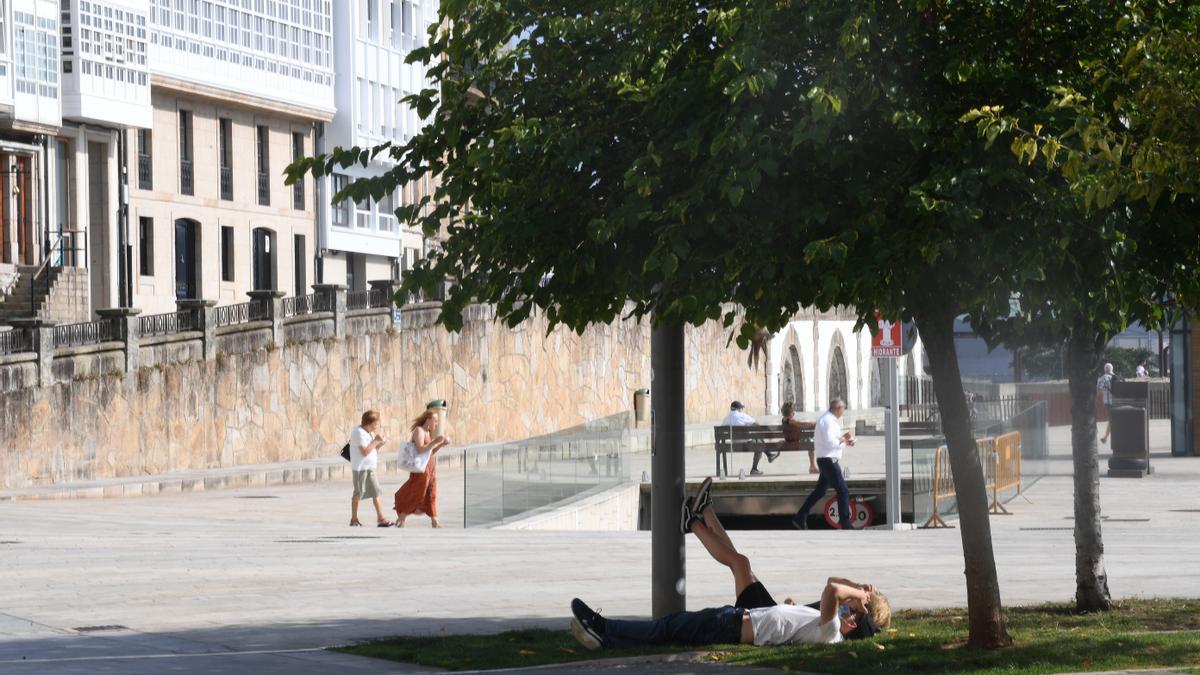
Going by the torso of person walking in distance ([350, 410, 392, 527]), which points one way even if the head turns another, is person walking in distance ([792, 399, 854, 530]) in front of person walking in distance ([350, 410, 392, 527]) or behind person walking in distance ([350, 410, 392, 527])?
in front

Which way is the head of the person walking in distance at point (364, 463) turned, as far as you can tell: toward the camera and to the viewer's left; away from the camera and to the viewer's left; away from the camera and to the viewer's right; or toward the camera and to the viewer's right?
toward the camera and to the viewer's right

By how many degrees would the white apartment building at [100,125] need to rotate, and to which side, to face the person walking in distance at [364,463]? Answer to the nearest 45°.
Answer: approximately 45° to its right

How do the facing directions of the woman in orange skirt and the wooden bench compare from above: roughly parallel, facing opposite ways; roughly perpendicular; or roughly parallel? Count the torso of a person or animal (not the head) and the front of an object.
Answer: roughly perpendicular

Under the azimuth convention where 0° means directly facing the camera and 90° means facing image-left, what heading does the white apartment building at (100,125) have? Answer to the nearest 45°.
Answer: approximately 315°

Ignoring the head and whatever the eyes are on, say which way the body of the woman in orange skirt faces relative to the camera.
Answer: to the viewer's right

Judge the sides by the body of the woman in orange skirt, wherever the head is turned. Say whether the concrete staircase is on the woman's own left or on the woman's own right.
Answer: on the woman's own left
